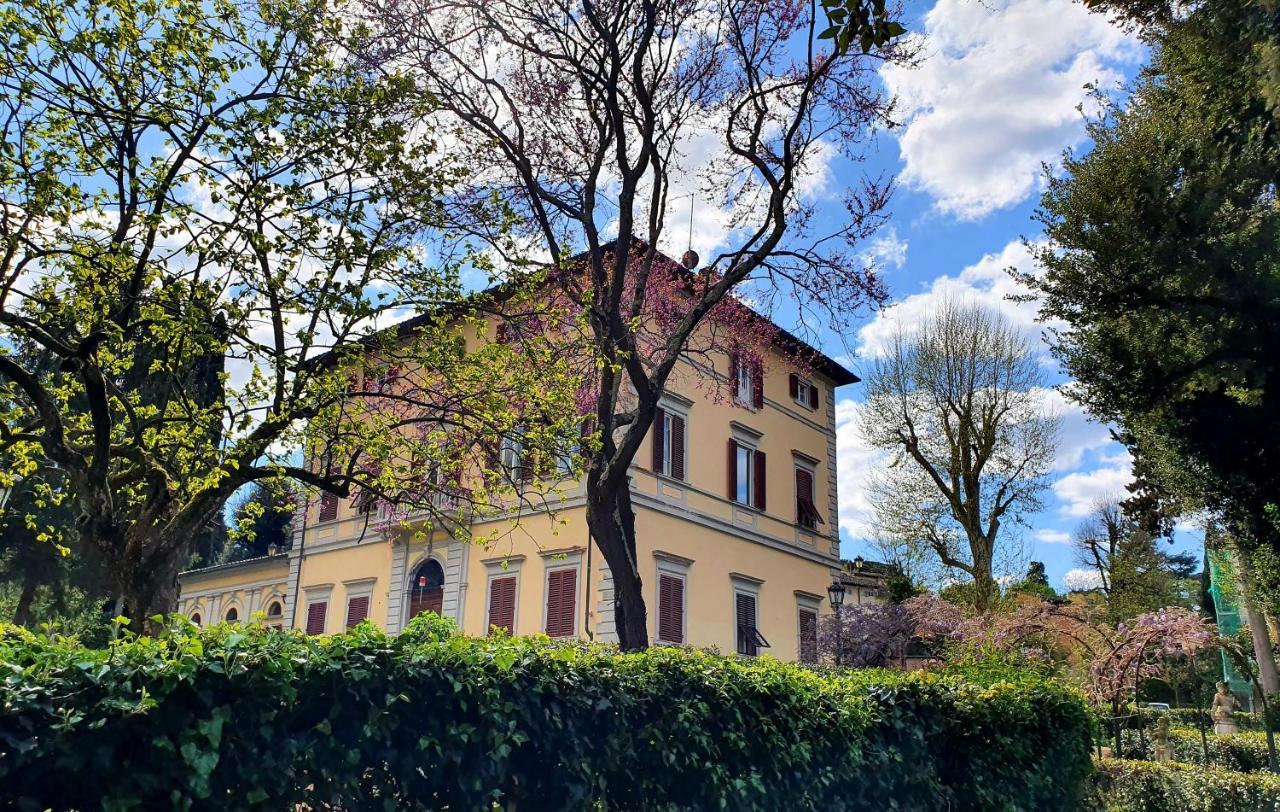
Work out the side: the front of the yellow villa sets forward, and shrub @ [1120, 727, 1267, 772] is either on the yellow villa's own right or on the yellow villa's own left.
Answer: on the yellow villa's own left

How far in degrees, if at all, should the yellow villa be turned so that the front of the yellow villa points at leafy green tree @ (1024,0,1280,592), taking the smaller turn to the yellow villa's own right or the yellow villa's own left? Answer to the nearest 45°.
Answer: approximately 45° to the yellow villa's own left

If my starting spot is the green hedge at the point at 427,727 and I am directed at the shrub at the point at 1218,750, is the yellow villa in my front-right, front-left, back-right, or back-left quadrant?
front-left

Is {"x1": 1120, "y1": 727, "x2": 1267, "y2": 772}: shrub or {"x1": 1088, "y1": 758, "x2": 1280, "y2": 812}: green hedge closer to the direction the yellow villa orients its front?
the green hedge

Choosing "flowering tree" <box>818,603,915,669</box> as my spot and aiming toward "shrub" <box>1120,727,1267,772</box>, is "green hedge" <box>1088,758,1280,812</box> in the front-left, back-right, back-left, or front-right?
front-right

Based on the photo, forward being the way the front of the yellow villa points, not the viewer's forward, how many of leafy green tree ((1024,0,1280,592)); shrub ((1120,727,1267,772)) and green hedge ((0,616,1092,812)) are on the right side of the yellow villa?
0

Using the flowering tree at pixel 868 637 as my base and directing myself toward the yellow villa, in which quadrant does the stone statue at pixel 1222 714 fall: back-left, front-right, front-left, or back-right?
back-left

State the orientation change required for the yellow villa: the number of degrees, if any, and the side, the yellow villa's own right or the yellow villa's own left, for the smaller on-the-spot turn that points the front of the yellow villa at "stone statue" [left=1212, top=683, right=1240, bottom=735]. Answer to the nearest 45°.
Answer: approximately 135° to the yellow villa's own left

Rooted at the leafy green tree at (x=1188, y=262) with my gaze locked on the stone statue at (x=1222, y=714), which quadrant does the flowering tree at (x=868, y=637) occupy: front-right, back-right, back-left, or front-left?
front-left

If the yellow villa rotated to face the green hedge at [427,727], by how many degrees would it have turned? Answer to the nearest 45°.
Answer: approximately 45° to its left

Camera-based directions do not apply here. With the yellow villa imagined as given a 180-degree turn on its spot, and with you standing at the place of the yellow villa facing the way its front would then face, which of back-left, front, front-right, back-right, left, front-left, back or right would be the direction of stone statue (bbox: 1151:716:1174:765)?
right

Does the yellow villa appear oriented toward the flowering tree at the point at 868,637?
no

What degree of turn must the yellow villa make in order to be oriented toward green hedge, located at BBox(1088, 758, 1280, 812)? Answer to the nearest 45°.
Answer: approximately 45° to its left

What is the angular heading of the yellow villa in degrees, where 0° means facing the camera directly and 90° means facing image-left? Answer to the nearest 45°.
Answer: approximately 45°
